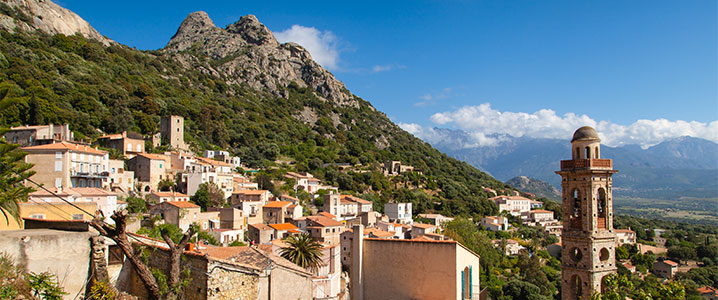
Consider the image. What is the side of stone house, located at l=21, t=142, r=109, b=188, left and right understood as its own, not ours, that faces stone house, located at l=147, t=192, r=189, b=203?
left

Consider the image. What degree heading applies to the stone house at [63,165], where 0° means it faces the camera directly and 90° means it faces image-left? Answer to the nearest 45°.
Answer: approximately 315°

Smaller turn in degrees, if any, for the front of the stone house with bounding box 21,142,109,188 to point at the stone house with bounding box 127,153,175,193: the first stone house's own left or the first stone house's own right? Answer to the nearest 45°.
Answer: approximately 90° to the first stone house's own left

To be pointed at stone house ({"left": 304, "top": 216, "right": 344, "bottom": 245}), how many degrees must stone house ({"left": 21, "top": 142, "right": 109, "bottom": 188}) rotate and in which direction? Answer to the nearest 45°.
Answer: approximately 45° to its left

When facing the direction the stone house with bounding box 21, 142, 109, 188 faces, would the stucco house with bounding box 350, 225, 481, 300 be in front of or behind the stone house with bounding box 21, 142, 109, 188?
in front

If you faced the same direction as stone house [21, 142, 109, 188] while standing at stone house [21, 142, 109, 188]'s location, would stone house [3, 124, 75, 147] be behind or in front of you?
behind

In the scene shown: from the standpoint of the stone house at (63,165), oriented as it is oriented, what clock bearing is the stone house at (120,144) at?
the stone house at (120,144) is roughly at 8 o'clock from the stone house at (63,165).
